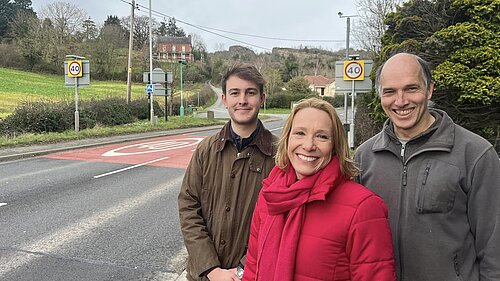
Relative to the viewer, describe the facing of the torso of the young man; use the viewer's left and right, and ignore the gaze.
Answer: facing the viewer

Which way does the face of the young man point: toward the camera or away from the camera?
toward the camera

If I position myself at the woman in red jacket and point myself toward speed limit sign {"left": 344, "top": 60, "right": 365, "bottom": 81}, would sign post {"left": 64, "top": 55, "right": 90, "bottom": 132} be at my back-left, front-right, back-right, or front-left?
front-left

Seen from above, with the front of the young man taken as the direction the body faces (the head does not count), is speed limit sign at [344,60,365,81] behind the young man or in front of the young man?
behind

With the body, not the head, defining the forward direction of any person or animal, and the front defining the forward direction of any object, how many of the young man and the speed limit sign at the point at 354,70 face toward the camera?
2

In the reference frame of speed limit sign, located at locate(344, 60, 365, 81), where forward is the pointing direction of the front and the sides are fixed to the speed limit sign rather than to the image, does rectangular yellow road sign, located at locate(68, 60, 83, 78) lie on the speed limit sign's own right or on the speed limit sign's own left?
on the speed limit sign's own right

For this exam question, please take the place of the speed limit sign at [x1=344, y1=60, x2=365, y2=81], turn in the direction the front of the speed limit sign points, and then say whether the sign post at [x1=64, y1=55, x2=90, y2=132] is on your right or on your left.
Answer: on your right

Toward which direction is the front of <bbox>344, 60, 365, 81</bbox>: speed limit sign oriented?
toward the camera

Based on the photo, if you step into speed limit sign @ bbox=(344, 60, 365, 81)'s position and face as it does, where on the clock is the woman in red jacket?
The woman in red jacket is roughly at 12 o'clock from the speed limit sign.

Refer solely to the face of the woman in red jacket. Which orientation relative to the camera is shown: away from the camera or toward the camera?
toward the camera

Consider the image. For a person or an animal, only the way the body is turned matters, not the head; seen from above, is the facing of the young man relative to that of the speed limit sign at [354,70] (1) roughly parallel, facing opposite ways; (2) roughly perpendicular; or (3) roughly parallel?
roughly parallel

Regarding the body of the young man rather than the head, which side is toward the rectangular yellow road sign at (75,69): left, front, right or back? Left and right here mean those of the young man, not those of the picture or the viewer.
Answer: back
